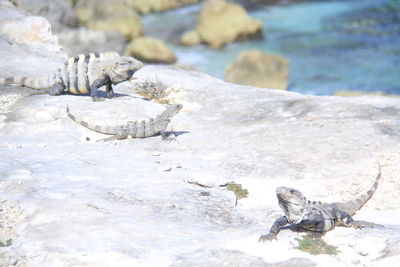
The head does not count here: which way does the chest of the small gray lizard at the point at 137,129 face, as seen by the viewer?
to the viewer's right

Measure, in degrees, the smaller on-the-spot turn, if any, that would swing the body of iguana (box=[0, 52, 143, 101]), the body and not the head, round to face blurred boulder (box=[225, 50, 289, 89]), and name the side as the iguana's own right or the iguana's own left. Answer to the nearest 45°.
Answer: approximately 45° to the iguana's own left

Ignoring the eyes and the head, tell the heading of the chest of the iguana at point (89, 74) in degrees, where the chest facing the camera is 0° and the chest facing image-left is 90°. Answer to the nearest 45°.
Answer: approximately 270°

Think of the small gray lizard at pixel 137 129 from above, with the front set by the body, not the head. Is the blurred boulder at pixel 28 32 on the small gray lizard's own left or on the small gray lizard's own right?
on the small gray lizard's own left

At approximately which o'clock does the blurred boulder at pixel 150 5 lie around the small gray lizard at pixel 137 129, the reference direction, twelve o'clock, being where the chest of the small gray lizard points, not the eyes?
The blurred boulder is roughly at 9 o'clock from the small gray lizard.

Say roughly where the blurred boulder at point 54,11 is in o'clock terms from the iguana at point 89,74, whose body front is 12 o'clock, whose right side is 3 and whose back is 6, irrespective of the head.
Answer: The blurred boulder is roughly at 9 o'clock from the iguana.

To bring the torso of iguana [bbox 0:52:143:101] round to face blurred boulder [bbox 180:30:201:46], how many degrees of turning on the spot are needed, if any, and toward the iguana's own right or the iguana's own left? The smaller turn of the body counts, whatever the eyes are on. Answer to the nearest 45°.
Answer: approximately 90° to the iguana's own left

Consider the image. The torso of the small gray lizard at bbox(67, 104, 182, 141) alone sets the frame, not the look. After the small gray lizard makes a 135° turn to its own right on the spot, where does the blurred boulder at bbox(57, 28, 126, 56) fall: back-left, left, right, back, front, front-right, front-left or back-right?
back-right

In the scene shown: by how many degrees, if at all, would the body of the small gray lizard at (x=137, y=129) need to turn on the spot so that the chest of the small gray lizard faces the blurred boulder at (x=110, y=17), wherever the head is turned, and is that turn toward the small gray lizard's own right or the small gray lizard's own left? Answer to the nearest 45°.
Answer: approximately 90° to the small gray lizard's own left

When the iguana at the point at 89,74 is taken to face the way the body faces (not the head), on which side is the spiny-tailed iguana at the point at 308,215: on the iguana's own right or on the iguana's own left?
on the iguana's own right

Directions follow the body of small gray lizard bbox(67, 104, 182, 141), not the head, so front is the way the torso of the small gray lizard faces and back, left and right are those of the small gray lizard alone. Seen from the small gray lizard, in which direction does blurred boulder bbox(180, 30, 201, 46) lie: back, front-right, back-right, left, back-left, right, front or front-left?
left

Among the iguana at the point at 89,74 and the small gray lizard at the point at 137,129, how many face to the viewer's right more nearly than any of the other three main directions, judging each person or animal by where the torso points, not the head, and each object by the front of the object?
2
